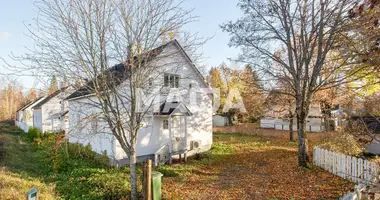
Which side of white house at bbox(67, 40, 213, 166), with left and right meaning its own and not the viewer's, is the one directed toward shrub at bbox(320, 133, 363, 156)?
front

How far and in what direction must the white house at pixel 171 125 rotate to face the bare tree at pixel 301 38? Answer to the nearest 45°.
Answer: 0° — it already faces it

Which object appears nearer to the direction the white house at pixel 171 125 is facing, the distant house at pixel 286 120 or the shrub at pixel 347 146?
the shrub

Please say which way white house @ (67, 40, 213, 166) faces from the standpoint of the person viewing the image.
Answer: facing the viewer and to the right of the viewer

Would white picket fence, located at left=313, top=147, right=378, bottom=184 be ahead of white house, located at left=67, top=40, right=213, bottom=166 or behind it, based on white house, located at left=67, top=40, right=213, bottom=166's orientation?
ahead

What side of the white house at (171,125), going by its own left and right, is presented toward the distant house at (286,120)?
left
